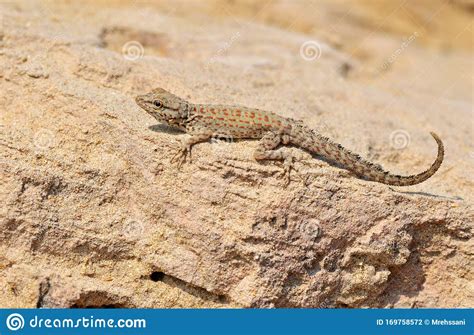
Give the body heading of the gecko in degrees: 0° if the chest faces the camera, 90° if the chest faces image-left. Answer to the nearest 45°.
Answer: approximately 90°
